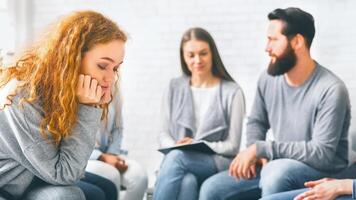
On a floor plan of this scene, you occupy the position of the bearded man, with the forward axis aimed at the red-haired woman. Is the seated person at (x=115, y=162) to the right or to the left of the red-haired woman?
right

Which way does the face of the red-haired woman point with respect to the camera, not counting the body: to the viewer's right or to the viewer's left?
to the viewer's right

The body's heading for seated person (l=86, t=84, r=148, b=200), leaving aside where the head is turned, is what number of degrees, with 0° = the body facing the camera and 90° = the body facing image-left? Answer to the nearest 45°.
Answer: approximately 315°

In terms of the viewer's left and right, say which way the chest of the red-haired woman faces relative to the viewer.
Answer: facing to the right of the viewer

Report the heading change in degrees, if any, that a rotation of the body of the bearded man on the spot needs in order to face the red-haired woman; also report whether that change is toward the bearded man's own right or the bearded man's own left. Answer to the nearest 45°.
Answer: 0° — they already face them

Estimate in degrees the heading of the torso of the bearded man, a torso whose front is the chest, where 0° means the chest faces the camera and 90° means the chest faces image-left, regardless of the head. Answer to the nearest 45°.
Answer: approximately 45°

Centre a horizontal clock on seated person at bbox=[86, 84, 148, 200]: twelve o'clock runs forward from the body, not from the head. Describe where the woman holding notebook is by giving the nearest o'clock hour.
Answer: The woman holding notebook is roughly at 10 o'clock from the seated person.

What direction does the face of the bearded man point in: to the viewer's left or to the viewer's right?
to the viewer's left

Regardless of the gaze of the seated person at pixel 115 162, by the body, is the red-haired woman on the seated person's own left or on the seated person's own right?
on the seated person's own right

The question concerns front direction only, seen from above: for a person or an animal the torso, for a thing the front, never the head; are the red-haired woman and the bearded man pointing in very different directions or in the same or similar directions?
very different directions

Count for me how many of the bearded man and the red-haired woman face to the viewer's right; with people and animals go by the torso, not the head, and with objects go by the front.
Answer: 1
